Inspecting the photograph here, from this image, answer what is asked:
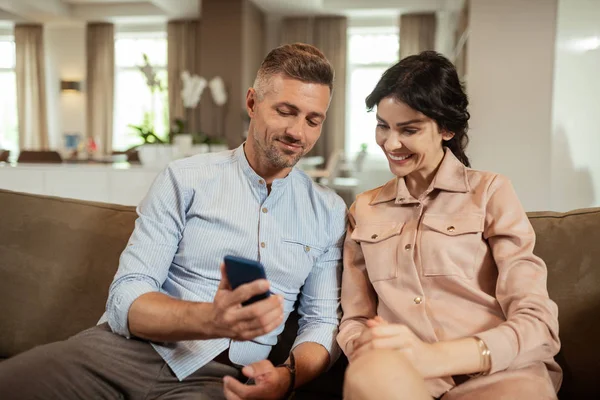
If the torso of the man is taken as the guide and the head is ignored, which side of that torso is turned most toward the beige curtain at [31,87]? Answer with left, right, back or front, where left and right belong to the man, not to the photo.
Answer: back

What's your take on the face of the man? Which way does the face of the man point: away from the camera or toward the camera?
toward the camera

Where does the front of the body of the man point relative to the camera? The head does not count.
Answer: toward the camera

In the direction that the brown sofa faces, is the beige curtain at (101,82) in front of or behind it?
behind

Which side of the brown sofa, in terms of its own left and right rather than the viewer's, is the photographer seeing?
front

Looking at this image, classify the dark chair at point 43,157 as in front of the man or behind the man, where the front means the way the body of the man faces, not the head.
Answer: behind

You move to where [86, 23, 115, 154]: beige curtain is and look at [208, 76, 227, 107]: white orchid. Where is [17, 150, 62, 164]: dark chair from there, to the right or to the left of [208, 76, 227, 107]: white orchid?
right

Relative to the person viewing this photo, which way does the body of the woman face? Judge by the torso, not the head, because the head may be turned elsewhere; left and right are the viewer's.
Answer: facing the viewer and to the left of the viewer

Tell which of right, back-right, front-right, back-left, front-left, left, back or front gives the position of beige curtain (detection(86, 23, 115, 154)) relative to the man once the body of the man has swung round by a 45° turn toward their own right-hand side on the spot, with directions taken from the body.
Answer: back-right

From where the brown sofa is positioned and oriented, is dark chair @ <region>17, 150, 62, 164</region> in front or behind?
behind

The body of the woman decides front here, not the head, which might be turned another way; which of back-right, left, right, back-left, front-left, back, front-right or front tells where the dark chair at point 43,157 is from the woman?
right

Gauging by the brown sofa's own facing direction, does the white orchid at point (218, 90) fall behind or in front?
behind
